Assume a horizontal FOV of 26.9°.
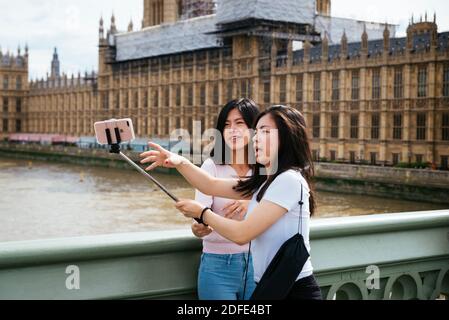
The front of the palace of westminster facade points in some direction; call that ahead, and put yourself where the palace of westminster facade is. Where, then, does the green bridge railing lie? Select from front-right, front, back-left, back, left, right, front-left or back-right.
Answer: front-left

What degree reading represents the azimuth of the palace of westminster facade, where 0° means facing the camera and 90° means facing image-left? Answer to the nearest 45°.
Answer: approximately 45°
